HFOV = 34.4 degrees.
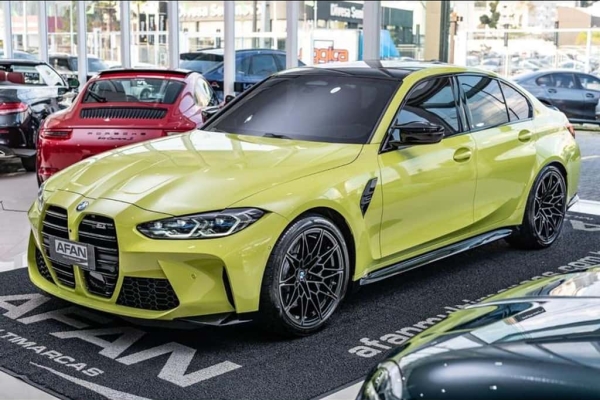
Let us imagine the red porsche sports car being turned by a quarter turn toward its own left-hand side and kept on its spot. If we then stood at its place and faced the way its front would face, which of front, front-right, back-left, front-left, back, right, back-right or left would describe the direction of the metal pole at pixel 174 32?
front-right

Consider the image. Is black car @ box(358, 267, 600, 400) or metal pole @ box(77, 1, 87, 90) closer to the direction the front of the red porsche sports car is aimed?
the metal pole

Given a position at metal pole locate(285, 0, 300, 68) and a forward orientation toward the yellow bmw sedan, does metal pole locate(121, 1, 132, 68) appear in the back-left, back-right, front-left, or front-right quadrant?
back-right

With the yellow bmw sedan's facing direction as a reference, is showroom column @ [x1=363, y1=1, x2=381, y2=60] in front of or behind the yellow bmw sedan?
behind

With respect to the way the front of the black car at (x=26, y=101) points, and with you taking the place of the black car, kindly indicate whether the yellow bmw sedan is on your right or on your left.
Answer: on your right

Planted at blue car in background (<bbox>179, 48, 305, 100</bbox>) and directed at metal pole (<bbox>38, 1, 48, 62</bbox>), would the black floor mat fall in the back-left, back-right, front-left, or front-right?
back-left

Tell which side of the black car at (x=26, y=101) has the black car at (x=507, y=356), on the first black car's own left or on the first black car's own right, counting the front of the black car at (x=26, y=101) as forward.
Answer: on the first black car's own right

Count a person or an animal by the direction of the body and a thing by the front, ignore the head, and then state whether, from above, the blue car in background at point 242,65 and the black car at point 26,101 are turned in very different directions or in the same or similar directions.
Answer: very different directions

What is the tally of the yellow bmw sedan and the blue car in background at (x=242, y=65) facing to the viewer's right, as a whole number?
0

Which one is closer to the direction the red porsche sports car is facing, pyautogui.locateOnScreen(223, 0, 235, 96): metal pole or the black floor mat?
the metal pole

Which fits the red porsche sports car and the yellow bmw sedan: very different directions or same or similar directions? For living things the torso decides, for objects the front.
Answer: very different directions

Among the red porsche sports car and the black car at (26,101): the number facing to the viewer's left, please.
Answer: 0
